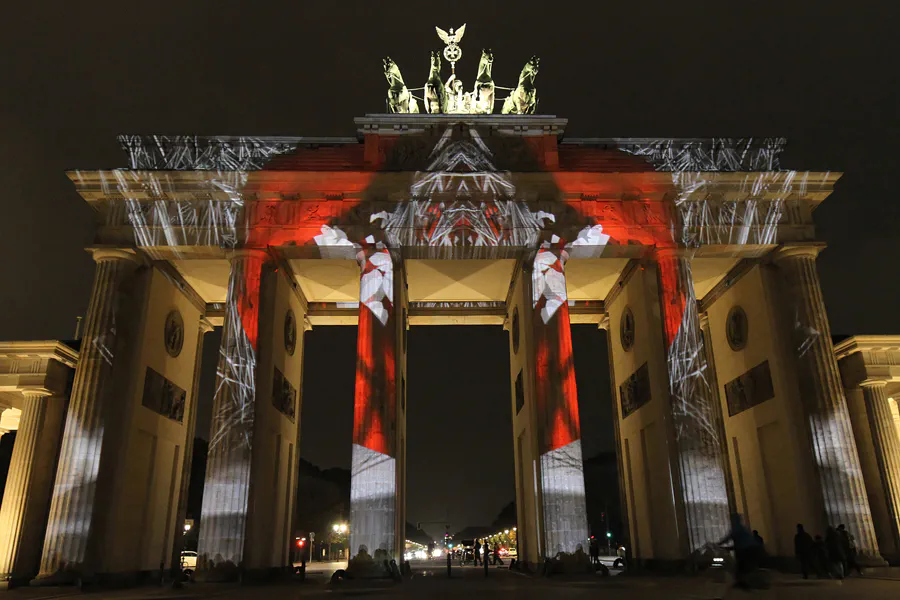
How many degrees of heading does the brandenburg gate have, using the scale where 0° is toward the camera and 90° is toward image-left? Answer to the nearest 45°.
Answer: approximately 0°

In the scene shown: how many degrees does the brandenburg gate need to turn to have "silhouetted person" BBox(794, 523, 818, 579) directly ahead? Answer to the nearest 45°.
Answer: approximately 90° to its left

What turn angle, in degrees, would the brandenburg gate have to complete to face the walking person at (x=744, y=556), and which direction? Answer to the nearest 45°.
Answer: approximately 45° to its left
